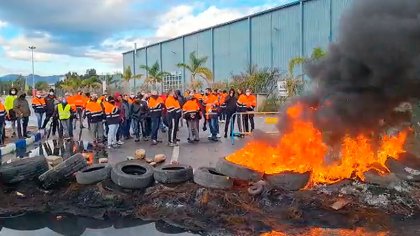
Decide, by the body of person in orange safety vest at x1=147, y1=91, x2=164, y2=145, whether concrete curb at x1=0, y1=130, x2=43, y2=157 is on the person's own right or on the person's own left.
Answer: on the person's own right

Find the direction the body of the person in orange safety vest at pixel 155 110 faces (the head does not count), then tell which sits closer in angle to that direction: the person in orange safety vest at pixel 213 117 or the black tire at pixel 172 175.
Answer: the black tire

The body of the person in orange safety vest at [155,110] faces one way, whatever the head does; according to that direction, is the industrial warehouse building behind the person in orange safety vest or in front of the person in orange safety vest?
behind

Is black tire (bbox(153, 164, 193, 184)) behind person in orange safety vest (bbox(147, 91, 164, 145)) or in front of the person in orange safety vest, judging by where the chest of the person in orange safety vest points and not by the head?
in front

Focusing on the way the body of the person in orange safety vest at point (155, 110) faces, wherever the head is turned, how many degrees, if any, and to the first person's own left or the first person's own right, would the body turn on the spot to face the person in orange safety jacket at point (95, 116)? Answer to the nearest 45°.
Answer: approximately 90° to the first person's own right

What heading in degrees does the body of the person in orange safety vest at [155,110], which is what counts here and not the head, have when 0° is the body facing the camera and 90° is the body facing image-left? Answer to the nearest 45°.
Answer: approximately 0°

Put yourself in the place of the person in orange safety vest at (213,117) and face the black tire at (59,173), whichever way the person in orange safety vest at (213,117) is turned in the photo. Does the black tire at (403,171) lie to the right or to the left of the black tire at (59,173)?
left

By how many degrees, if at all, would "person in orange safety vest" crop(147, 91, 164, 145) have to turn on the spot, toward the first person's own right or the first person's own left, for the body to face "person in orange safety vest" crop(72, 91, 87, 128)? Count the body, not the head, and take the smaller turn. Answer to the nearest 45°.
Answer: approximately 135° to the first person's own right

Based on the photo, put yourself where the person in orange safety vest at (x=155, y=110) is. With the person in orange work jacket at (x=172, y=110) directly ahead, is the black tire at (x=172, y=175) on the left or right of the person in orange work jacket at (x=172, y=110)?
right

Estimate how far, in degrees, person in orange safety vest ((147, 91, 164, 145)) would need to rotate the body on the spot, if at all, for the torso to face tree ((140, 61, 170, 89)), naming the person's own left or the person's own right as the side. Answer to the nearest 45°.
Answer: approximately 180°

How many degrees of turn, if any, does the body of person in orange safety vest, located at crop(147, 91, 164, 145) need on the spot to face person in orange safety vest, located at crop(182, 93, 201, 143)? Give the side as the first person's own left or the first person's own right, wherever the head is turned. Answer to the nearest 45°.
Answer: approximately 90° to the first person's own left

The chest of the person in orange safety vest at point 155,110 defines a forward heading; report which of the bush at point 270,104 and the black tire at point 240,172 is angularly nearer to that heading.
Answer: the black tire

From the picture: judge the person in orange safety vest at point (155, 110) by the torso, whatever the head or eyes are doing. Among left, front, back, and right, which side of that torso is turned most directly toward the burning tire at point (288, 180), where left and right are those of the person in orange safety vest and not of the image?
front

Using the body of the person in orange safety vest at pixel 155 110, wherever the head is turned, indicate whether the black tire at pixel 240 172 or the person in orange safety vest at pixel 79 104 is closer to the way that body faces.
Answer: the black tire

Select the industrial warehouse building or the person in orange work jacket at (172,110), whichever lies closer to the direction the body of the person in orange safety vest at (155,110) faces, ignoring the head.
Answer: the person in orange work jacket

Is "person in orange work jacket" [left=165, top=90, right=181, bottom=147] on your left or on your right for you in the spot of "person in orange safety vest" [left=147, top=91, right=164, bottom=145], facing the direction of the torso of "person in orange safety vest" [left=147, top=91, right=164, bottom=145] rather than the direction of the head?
on your left

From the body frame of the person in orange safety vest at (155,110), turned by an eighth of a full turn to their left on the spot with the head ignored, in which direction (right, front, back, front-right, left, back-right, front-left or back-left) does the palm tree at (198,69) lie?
back-left

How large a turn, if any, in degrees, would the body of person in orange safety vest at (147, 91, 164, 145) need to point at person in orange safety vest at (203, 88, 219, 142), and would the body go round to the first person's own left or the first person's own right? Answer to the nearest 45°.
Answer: approximately 135° to the first person's own left

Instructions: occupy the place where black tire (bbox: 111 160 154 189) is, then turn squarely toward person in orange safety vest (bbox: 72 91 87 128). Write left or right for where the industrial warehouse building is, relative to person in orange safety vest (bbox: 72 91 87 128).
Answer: right

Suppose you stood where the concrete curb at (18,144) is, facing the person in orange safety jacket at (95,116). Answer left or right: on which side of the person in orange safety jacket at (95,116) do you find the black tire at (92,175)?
right
